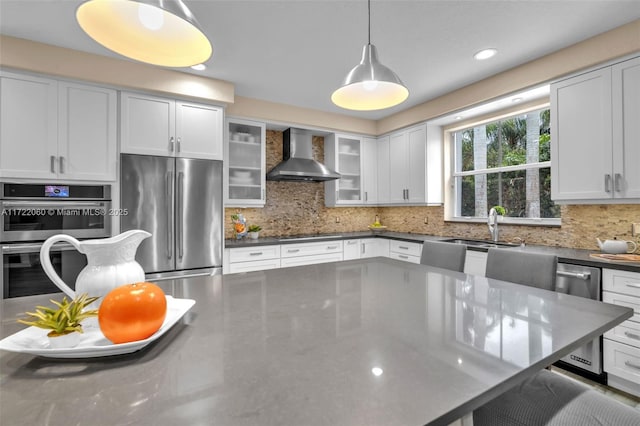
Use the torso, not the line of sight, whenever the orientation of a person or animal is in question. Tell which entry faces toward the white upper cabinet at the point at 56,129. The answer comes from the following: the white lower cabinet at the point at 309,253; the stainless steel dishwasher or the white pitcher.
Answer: the stainless steel dishwasher

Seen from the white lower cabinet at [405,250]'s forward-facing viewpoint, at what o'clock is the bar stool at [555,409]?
The bar stool is roughly at 10 o'clock from the white lower cabinet.

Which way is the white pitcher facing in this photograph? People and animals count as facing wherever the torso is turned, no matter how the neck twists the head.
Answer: to the viewer's right

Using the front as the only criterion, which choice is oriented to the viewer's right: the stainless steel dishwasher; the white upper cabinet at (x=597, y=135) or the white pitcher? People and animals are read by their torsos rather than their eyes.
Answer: the white pitcher

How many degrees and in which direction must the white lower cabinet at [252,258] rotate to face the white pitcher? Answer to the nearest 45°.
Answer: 0° — it already faces it

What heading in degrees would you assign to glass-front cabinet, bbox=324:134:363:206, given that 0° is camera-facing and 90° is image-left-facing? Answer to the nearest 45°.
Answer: approximately 315°

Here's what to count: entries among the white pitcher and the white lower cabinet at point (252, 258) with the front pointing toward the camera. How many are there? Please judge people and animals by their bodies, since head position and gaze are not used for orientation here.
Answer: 1

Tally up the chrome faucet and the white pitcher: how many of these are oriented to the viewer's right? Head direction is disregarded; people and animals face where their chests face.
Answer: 1

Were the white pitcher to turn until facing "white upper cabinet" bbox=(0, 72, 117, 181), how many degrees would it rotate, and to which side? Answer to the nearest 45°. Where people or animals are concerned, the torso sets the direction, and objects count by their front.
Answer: approximately 90° to its left
